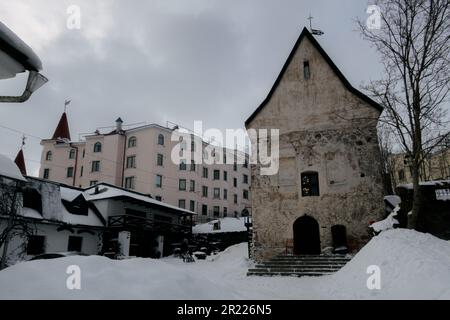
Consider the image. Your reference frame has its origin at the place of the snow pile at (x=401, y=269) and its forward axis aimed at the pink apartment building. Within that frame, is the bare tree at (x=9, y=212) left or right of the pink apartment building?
left

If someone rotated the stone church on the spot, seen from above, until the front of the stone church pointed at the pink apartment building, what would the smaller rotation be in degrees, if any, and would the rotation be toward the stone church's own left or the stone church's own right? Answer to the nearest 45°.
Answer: approximately 135° to the stone church's own right

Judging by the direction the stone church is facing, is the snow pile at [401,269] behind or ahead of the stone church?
ahead

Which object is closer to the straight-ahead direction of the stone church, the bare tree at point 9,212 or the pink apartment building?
the bare tree

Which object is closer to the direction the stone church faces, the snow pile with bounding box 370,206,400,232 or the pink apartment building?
the snow pile

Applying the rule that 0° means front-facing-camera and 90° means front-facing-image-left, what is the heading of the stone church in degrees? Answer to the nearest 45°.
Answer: approximately 0°

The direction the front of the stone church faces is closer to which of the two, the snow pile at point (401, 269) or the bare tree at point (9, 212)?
the snow pile

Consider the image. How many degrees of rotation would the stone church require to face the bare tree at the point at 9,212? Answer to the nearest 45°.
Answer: approximately 90° to its right
